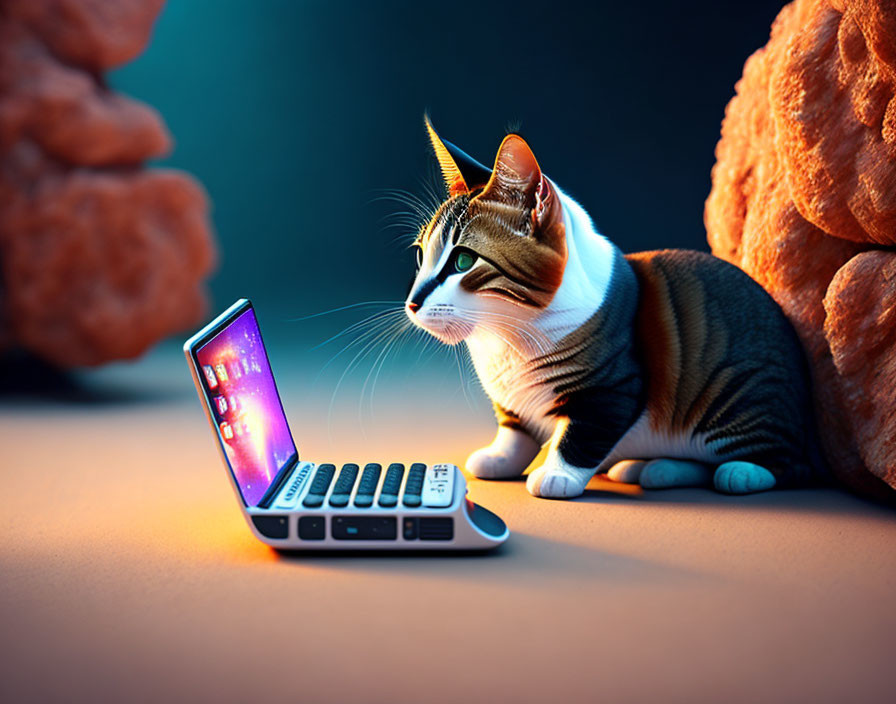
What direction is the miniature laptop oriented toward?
to the viewer's right

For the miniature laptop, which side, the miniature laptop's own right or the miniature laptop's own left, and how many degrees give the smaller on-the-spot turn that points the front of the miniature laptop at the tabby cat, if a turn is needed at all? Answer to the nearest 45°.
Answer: approximately 45° to the miniature laptop's own left

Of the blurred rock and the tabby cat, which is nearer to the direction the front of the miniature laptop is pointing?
the tabby cat

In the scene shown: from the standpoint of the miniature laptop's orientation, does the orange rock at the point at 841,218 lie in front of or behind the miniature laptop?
in front

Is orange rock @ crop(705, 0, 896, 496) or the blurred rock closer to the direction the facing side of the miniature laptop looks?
the orange rock

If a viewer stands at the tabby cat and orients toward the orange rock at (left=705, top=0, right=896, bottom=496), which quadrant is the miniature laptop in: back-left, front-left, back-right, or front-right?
back-right

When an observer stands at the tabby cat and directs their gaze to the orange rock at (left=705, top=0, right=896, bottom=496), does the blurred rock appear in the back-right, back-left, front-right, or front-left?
back-left

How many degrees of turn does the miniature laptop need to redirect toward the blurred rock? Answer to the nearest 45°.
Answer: approximately 135° to its left
